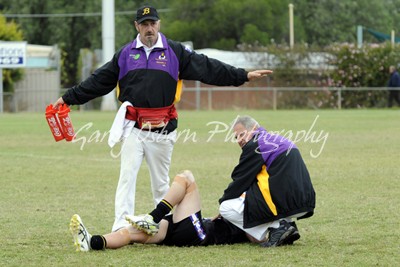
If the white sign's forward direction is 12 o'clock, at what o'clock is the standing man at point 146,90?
The standing man is roughly at 12 o'clock from the white sign.

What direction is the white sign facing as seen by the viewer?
toward the camera

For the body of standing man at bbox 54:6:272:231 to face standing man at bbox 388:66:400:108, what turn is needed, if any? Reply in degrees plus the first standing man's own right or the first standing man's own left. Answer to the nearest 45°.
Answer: approximately 180°

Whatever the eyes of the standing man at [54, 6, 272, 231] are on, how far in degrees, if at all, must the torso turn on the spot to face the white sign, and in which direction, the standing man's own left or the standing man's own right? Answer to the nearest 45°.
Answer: approximately 180°

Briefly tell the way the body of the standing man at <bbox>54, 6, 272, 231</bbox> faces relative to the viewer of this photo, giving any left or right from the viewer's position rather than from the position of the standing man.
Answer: facing the viewer

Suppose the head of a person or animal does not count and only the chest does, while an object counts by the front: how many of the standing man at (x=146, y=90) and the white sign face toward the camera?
2

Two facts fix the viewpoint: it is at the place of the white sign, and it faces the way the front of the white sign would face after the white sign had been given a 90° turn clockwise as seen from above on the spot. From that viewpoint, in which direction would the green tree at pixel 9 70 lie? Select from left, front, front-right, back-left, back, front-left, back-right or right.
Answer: right

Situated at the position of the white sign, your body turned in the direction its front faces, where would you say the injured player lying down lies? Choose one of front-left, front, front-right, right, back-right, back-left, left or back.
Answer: front
